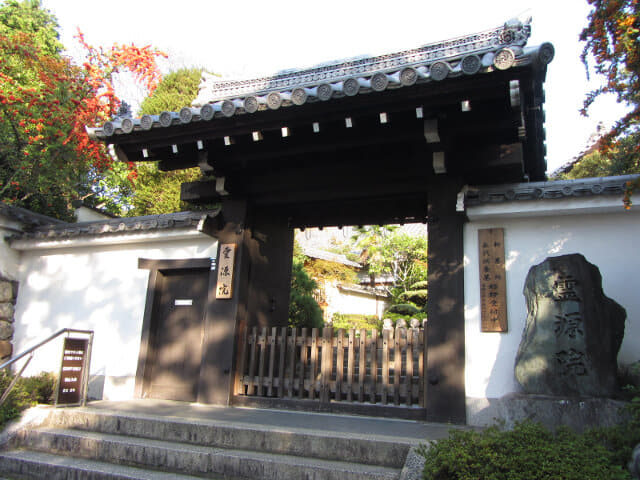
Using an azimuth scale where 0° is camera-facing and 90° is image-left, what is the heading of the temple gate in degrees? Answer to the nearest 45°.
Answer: approximately 45°

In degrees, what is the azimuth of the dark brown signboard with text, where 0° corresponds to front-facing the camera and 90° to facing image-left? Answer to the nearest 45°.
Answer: approximately 0°

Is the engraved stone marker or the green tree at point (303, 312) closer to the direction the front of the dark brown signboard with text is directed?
the engraved stone marker

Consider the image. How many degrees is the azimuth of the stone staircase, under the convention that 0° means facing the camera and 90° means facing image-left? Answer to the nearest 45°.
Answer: approximately 45°

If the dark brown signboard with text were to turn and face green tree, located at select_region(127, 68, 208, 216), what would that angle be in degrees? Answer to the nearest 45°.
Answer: approximately 180°

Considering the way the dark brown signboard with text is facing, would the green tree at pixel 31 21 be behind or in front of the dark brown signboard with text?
behind

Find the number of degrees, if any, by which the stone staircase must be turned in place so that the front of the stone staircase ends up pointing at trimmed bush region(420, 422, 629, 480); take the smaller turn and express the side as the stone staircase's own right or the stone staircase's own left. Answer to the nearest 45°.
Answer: approximately 90° to the stone staircase's own left

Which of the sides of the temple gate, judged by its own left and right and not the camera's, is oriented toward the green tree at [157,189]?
right

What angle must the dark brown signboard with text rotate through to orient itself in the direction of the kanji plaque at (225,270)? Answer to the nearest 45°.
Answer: approximately 90° to its left
